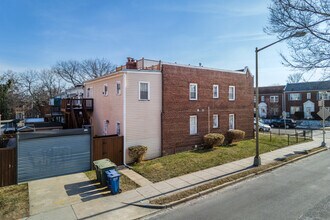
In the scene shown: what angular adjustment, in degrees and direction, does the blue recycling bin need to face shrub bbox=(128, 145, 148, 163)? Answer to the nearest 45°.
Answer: approximately 135° to its left

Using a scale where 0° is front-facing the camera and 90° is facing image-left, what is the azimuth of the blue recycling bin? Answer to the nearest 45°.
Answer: approximately 315°

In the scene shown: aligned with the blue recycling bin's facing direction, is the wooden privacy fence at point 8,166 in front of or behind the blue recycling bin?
behind
